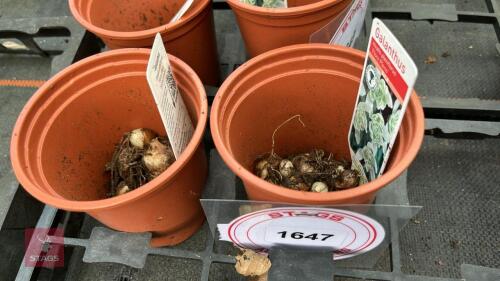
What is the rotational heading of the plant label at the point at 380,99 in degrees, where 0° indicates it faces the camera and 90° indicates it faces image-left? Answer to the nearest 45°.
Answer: approximately 45°

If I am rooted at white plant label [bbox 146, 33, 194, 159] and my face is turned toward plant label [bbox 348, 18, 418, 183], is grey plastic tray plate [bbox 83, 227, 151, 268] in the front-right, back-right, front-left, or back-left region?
back-right
